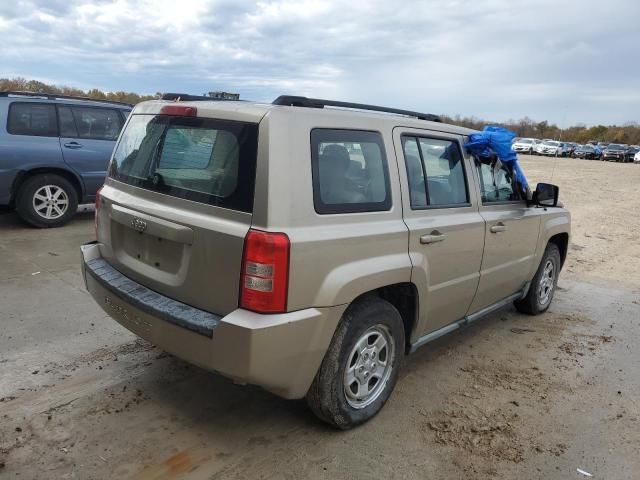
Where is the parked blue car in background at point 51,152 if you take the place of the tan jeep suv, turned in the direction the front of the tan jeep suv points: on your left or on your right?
on your left

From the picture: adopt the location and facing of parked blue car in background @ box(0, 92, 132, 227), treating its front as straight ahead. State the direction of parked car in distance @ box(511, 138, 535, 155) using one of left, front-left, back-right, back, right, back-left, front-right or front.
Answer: front-left

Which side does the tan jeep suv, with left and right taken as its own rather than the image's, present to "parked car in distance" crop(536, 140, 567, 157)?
front

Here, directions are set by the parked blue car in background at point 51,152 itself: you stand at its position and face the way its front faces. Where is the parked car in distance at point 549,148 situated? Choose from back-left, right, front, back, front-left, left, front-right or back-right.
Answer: front-left

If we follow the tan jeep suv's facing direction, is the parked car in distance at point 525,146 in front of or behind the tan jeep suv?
in front

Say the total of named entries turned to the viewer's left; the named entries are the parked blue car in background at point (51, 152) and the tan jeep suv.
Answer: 0

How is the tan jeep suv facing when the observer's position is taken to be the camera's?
facing away from the viewer and to the right of the viewer
